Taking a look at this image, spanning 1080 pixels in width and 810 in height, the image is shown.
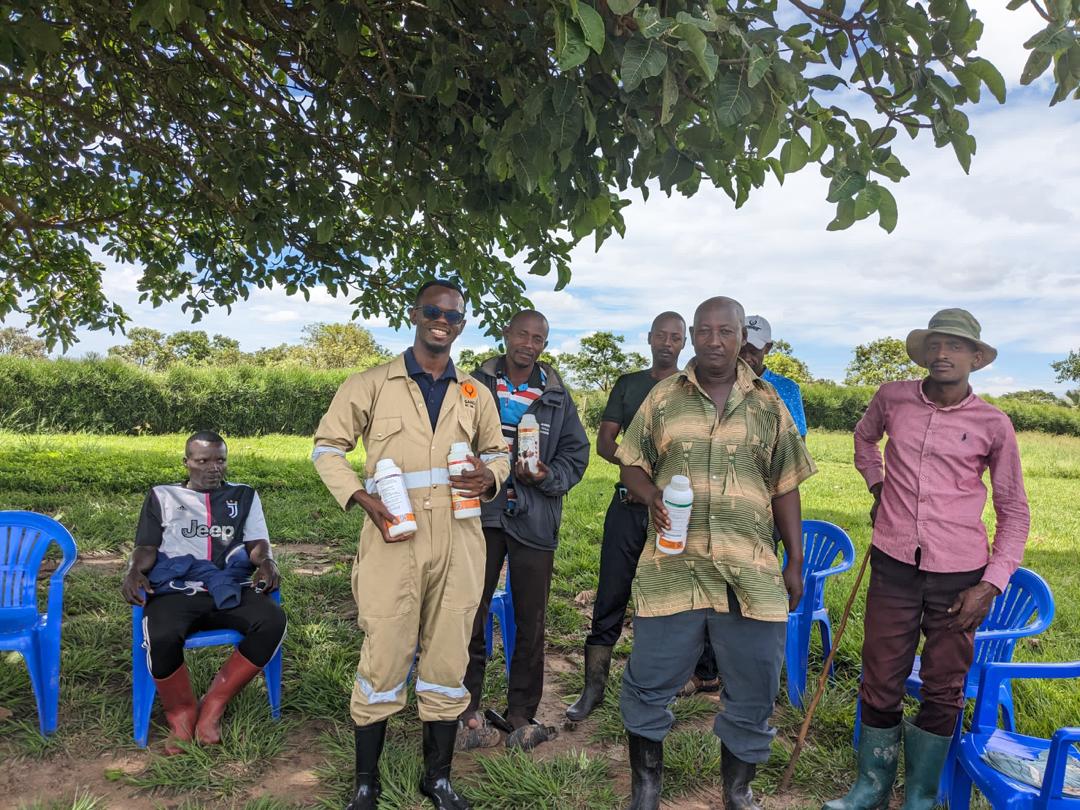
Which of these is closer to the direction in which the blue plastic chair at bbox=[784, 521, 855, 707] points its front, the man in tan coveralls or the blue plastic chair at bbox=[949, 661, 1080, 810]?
the man in tan coveralls

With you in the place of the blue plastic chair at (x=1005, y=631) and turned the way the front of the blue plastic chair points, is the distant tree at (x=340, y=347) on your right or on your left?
on your right

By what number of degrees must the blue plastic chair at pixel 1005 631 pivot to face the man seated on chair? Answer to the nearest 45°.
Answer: approximately 45° to its right

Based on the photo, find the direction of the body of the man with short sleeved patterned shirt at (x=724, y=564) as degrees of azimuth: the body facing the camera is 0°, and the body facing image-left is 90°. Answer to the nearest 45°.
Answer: approximately 0°

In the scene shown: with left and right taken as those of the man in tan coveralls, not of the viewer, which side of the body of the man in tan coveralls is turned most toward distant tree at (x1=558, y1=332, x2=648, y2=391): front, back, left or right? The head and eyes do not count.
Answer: back

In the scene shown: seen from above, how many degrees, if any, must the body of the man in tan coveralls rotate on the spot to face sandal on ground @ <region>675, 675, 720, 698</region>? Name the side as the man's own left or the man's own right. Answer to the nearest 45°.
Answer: approximately 135° to the man's own left

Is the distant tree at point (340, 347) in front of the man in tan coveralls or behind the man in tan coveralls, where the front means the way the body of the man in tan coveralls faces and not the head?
behind

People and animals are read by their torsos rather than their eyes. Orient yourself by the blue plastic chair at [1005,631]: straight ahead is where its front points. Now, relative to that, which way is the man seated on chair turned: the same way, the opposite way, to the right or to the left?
to the left

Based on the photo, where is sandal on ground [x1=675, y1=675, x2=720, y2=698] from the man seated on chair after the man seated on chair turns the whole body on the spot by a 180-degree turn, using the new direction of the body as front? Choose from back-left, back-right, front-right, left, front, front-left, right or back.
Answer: right
